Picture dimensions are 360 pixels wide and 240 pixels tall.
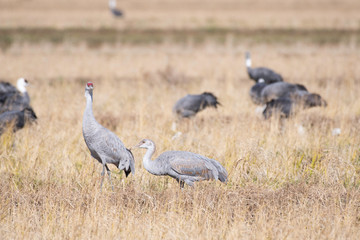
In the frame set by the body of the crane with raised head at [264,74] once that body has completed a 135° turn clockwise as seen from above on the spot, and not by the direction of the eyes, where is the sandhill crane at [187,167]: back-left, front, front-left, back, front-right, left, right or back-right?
back-right

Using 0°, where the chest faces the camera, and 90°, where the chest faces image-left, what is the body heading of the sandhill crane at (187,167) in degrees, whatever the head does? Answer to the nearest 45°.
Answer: approximately 90°

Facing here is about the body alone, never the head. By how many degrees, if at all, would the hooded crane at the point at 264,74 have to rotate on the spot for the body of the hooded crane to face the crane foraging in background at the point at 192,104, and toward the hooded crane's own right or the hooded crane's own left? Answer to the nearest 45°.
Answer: approximately 90° to the hooded crane's own left

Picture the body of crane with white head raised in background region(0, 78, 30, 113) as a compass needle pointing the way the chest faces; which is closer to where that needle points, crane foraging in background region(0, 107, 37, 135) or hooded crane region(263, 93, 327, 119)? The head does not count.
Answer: the hooded crane

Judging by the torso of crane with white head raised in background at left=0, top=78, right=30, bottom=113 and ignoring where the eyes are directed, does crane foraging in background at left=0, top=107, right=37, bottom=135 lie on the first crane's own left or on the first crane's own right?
on the first crane's own right
